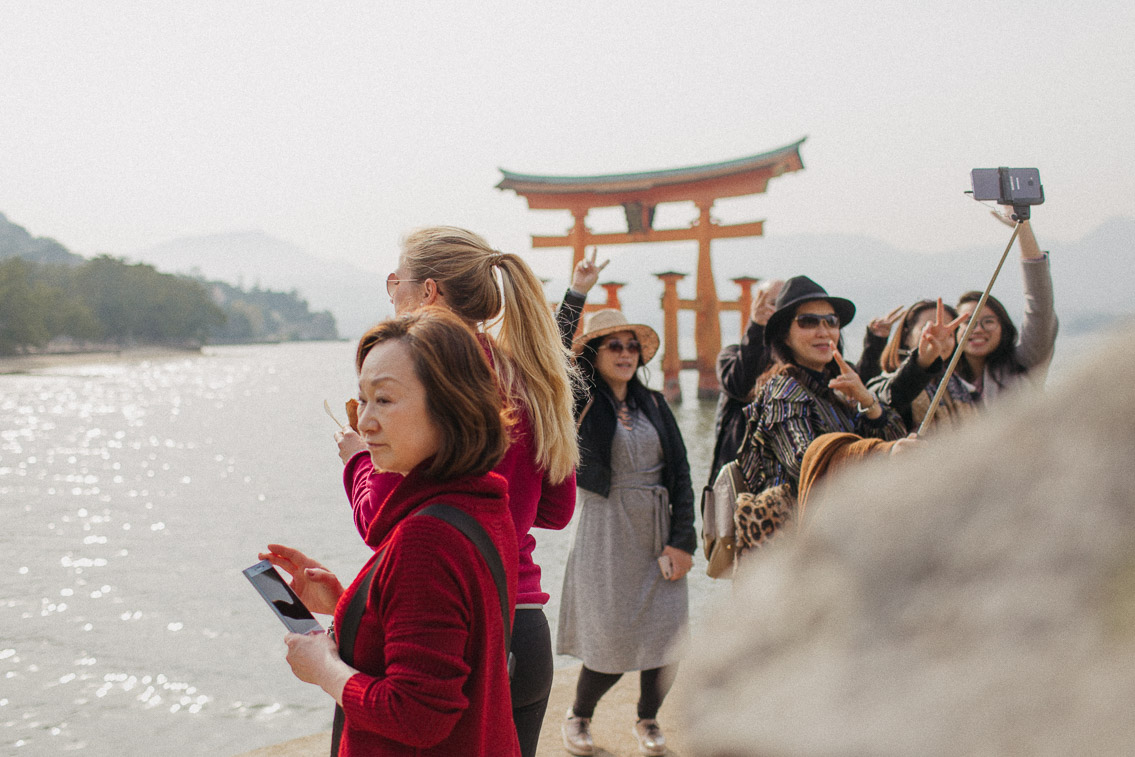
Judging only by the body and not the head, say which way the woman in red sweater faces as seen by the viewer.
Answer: to the viewer's left

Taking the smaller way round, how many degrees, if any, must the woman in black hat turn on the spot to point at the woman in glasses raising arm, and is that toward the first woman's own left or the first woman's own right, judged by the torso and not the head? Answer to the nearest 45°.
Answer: approximately 90° to the first woman's own left

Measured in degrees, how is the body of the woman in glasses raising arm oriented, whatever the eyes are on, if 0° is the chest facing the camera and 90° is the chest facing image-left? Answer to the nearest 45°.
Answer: approximately 45°

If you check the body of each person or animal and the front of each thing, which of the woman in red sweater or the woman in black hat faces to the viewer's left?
the woman in red sweater

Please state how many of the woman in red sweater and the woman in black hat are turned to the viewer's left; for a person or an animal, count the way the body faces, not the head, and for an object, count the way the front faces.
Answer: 1

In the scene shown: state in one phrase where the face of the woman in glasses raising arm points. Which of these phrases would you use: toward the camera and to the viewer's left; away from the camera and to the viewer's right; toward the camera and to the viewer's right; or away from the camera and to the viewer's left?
toward the camera and to the viewer's left

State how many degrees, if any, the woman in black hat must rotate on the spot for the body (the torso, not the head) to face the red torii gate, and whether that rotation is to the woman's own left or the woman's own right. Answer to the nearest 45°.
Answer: approximately 135° to the woman's own left

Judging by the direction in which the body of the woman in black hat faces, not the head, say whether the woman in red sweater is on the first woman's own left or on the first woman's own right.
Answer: on the first woman's own right

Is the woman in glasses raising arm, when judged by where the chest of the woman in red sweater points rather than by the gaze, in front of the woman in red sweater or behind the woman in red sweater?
behind

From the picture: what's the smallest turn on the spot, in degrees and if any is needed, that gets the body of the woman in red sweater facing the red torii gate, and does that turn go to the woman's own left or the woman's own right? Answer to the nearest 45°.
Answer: approximately 90° to the woman's own right
